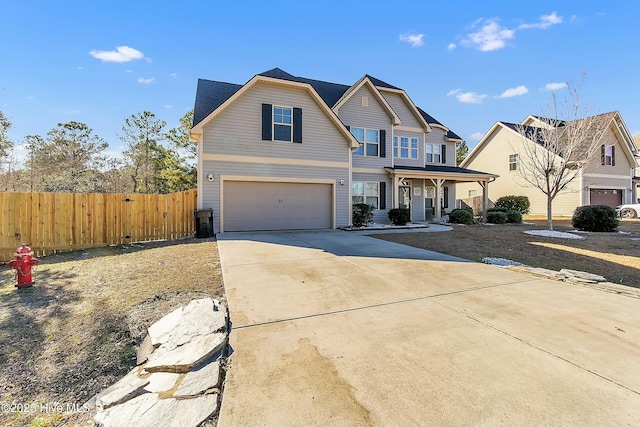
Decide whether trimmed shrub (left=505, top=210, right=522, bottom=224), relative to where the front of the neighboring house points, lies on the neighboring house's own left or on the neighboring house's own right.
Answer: on the neighboring house's own right

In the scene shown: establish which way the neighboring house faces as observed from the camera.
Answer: facing the viewer and to the right of the viewer

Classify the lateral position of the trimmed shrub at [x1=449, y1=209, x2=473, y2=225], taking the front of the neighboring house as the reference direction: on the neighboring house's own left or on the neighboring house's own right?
on the neighboring house's own right

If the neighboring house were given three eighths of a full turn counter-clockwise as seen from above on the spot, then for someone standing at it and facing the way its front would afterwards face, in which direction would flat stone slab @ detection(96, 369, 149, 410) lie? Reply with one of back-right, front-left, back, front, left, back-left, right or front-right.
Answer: back

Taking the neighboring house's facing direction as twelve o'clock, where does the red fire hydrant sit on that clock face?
The red fire hydrant is roughly at 2 o'clock from the neighboring house.

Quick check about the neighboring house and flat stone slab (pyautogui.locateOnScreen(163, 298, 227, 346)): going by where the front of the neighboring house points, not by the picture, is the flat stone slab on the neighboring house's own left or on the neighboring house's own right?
on the neighboring house's own right

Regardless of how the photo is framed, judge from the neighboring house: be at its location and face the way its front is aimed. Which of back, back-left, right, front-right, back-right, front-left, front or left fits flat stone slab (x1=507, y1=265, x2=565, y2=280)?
front-right

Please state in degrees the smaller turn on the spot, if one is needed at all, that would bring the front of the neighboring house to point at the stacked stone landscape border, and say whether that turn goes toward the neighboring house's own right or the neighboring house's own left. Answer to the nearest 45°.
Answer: approximately 45° to the neighboring house's own right

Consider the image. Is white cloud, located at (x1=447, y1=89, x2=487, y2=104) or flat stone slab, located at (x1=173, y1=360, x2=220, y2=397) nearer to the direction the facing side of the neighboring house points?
the flat stone slab

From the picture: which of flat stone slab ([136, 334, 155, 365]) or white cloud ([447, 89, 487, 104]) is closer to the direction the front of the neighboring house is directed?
the flat stone slab
